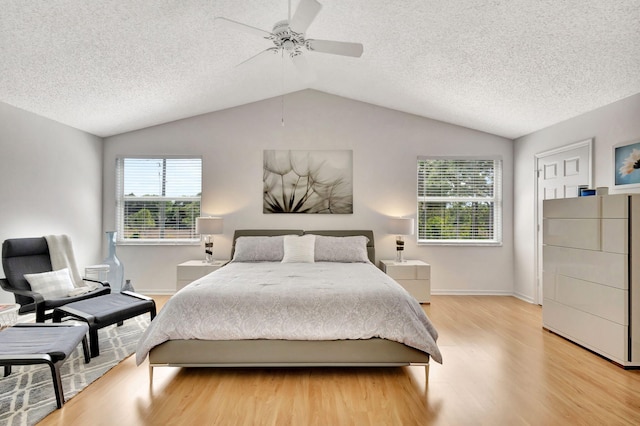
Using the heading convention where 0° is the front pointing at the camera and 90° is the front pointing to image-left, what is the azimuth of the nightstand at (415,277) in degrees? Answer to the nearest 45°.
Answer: approximately 0°

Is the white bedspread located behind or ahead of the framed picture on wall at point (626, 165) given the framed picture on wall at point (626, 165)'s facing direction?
ahead

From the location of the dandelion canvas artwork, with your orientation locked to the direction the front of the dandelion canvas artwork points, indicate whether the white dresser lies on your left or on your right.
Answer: on your left

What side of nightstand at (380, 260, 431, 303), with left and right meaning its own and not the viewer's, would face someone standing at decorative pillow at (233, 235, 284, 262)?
right

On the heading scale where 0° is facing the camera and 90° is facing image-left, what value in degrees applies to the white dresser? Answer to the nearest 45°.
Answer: approximately 45°

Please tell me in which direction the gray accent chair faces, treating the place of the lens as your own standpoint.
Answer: facing the viewer and to the right of the viewer

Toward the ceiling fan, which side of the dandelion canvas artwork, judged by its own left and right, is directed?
front

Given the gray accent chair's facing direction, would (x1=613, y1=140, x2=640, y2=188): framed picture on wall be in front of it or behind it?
in front

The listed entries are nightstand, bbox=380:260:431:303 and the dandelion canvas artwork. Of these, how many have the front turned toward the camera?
2

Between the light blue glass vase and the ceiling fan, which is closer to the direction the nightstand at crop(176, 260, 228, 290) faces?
the ceiling fan

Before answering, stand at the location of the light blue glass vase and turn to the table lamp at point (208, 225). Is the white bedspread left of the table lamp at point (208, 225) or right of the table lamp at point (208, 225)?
right

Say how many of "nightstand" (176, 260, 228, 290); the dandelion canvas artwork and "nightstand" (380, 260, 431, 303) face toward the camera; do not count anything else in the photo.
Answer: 3

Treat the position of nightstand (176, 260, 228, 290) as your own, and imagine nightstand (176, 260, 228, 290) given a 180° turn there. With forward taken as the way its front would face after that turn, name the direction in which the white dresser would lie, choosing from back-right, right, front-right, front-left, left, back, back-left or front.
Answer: back-right

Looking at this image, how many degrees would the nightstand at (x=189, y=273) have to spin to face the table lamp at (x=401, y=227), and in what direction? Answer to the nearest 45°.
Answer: approximately 90° to its left

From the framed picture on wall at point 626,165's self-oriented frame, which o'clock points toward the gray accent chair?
The gray accent chair is roughly at 12 o'clock from the framed picture on wall.

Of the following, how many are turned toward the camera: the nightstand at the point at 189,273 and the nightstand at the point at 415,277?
2
